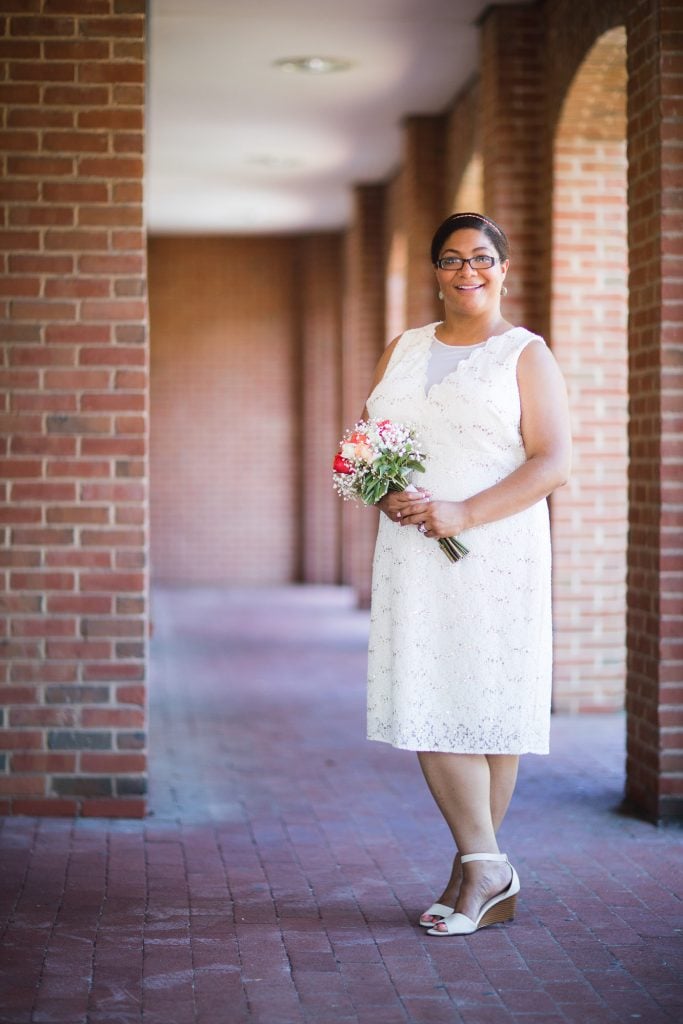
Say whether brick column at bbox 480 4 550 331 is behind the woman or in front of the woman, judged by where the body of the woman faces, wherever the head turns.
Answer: behind

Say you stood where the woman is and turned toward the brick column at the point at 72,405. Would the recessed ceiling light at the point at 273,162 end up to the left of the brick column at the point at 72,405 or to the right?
right

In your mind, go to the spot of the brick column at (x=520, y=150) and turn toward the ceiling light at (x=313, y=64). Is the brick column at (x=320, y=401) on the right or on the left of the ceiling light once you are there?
right

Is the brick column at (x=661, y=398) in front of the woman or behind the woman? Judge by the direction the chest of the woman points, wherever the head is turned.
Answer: behind

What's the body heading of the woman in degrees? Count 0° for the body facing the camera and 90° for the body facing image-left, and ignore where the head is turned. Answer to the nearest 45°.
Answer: approximately 45°

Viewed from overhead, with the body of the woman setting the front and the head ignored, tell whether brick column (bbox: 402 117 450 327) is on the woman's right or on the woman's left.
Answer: on the woman's right

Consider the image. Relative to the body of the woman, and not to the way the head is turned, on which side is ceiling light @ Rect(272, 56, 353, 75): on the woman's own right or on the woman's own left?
on the woman's own right

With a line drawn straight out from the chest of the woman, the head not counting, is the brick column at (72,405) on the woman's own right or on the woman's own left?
on the woman's own right

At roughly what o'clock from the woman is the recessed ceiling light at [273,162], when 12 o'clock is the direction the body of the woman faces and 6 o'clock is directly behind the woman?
The recessed ceiling light is roughly at 4 o'clock from the woman.

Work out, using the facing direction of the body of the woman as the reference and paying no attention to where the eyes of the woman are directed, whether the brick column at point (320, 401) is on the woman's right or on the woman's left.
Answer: on the woman's right
